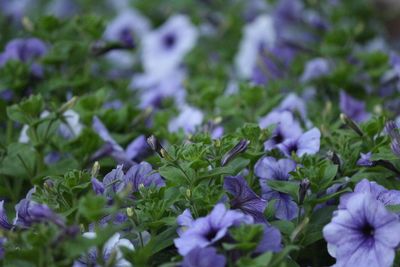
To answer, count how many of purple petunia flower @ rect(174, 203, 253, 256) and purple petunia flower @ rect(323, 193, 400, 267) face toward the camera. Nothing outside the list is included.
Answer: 2

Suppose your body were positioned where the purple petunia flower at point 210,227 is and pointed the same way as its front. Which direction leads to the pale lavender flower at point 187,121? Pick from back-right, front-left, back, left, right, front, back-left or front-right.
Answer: back

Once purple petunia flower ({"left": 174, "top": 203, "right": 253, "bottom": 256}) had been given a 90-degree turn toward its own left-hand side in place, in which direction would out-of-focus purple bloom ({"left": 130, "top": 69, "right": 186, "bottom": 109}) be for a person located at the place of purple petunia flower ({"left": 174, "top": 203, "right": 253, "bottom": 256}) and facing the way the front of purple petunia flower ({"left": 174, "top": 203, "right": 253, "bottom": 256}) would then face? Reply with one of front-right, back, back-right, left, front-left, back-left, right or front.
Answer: left

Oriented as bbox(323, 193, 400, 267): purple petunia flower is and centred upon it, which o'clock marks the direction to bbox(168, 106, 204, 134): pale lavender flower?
The pale lavender flower is roughly at 5 o'clock from the purple petunia flower.

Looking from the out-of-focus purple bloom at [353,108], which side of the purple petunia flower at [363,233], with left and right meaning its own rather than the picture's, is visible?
back

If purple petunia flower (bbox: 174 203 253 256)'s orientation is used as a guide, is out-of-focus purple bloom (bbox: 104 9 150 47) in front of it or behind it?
behind

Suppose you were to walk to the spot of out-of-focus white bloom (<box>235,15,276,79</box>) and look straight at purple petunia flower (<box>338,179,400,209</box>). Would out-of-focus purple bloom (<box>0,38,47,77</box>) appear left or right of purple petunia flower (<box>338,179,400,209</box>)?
right

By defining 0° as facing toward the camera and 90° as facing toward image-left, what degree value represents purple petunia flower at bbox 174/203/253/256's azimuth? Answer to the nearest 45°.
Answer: approximately 0°
